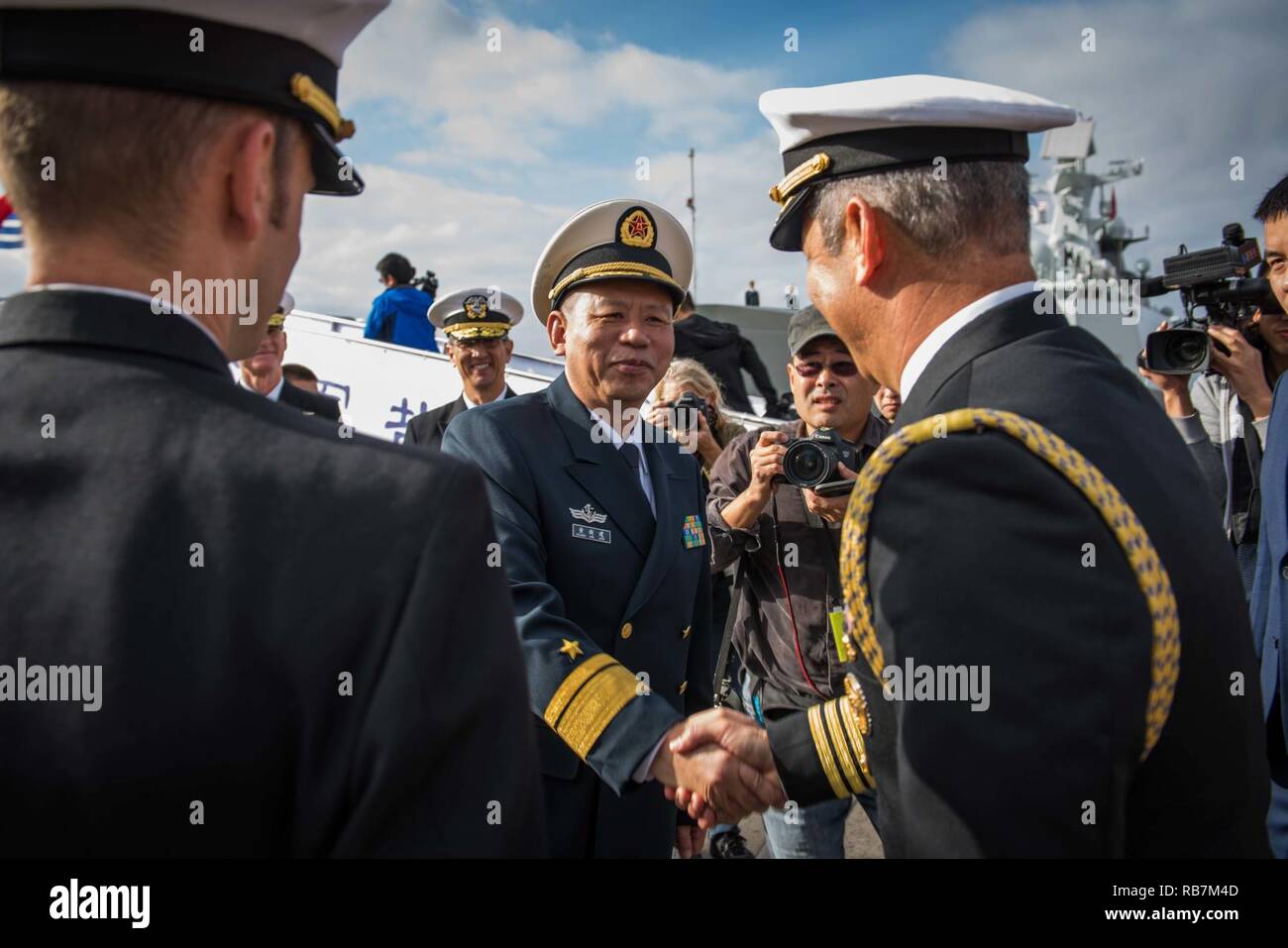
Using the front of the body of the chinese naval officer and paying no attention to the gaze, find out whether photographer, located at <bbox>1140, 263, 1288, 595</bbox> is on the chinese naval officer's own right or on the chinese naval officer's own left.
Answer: on the chinese naval officer's own left

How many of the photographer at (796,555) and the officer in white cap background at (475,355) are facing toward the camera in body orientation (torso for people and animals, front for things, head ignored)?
2

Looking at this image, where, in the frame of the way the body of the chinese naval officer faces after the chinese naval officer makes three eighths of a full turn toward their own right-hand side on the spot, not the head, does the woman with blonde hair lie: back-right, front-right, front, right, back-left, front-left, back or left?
right

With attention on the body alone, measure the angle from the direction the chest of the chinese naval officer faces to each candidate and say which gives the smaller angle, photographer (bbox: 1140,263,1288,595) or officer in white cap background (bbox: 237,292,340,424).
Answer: the photographer
